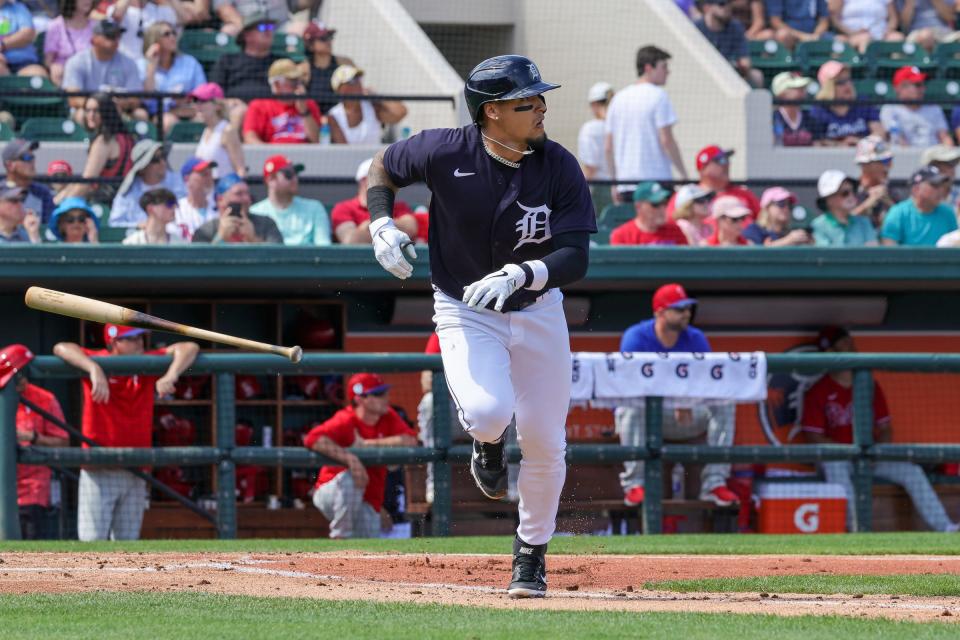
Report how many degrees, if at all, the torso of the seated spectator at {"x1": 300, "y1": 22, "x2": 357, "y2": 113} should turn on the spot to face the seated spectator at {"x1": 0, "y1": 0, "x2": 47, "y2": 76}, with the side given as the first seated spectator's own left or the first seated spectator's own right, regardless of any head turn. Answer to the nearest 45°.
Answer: approximately 135° to the first seated spectator's own right

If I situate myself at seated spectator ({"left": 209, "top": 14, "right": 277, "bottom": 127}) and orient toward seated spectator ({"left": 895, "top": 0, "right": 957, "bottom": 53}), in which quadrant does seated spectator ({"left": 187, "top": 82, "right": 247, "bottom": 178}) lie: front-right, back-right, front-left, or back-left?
back-right

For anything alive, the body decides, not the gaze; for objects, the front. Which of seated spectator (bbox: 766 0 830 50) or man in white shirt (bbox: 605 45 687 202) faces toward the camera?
the seated spectator

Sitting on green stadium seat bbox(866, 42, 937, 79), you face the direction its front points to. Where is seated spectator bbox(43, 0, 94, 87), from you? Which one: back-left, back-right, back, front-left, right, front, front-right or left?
front-right

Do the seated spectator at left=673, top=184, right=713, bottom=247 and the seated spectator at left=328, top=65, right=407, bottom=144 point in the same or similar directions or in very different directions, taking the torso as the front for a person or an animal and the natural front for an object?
same or similar directions

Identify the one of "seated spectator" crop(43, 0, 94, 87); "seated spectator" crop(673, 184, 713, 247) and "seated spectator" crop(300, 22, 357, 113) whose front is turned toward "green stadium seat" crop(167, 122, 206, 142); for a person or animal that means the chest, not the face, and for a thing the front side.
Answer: "seated spectator" crop(43, 0, 94, 87)

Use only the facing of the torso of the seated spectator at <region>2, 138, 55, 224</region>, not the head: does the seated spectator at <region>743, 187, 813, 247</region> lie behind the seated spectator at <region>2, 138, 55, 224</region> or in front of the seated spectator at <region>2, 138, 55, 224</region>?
in front

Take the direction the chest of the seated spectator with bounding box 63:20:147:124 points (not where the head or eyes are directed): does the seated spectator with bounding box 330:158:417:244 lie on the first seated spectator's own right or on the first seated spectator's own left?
on the first seated spectator's own left

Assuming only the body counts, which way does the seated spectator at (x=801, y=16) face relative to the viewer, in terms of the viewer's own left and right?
facing the viewer

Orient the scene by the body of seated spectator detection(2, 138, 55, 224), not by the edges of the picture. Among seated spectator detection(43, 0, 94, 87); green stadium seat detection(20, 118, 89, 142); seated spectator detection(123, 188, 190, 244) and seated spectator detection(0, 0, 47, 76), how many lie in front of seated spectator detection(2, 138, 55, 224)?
1

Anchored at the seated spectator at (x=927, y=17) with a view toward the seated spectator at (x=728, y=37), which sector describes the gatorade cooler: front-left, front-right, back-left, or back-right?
front-left

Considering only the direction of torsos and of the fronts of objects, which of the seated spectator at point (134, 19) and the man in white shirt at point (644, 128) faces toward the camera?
the seated spectator

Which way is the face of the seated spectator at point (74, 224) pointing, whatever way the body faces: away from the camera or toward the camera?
toward the camera

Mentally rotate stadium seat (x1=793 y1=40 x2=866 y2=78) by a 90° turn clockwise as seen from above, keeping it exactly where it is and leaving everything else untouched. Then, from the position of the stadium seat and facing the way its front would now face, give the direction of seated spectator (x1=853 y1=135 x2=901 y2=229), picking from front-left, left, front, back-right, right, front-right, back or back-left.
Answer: left

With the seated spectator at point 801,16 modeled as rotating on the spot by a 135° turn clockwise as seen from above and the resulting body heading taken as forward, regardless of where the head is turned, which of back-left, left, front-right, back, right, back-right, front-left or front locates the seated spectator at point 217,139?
left

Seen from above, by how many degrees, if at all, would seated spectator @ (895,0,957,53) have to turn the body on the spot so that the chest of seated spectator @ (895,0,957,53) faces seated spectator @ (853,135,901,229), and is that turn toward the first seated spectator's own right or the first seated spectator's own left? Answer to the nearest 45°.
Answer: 0° — they already face them

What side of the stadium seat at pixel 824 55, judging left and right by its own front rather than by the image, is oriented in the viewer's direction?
front

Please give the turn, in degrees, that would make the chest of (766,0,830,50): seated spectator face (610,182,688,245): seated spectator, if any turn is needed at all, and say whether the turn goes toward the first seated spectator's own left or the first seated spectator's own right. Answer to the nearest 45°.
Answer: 0° — they already face them

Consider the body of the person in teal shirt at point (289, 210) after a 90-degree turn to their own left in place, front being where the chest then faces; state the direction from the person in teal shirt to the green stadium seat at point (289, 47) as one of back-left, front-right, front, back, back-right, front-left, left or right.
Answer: front-left

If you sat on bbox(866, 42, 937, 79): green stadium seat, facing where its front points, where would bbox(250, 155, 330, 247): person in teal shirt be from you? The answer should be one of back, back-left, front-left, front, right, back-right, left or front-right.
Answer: front-right

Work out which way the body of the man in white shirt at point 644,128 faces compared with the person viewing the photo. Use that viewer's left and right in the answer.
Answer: facing away from the viewer and to the right of the viewer
